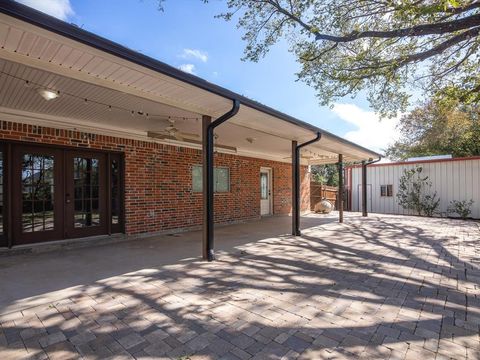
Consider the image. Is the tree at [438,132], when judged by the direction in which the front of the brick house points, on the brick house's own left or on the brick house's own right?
on the brick house's own left

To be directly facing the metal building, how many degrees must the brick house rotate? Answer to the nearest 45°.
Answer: approximately 90° to its left

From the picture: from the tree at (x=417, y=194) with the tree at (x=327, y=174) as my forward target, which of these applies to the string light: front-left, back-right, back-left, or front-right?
back-left

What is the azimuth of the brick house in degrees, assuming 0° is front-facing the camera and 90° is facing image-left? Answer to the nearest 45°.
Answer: approximately 315°

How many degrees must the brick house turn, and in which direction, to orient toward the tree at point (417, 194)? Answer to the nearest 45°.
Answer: approximately 90° to its left
